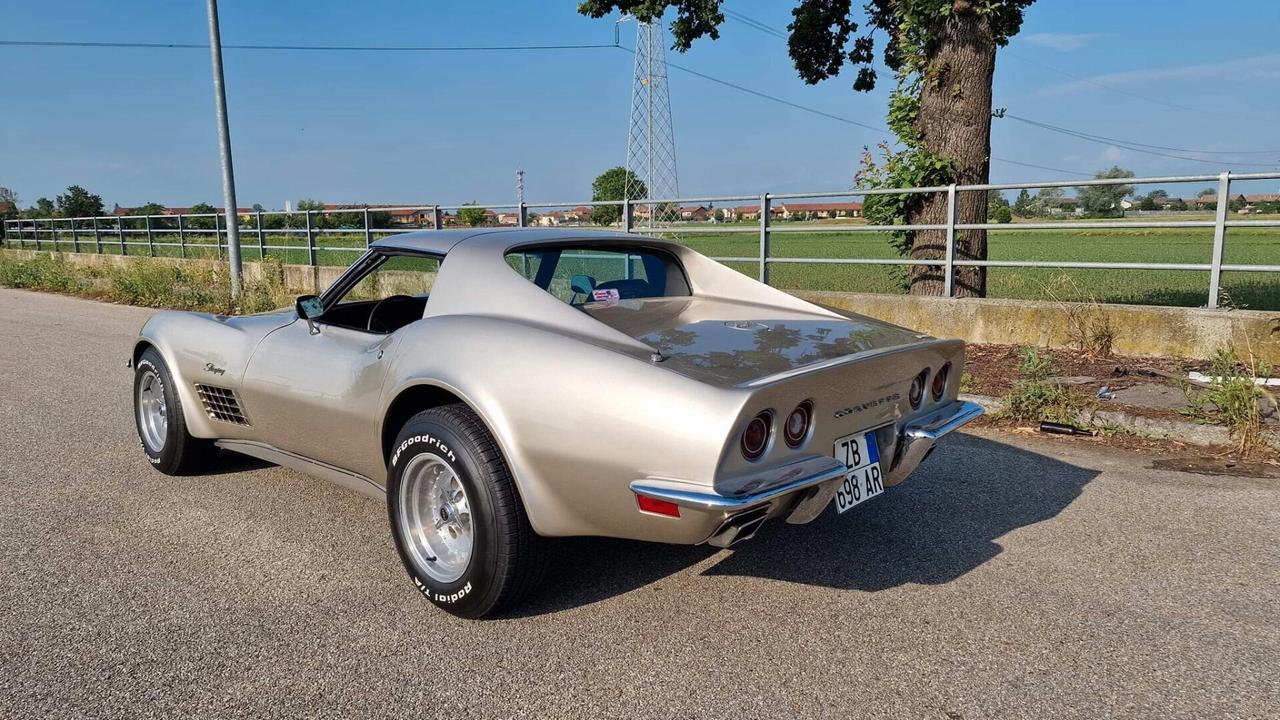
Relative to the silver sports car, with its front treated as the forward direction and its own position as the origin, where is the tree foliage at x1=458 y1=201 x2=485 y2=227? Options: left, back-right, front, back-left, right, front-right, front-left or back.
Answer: front-right

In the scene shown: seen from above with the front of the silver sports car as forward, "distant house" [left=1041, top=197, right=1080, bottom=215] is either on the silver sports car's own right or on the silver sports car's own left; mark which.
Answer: on the silver sports car's own right

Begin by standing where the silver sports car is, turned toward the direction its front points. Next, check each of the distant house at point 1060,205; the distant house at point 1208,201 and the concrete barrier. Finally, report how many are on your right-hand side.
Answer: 3

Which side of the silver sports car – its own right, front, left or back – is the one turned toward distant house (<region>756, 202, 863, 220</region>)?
right

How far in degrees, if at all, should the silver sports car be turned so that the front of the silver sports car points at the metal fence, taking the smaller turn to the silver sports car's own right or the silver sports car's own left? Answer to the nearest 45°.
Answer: approximately 45° to the silver sports car's own right

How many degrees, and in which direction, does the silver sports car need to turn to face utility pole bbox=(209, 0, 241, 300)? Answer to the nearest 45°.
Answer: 0° — it already faces it

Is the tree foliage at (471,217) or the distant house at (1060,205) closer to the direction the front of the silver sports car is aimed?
the tree foliage

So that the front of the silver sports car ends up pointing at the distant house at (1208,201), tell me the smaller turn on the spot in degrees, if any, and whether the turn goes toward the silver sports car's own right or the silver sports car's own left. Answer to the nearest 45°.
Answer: approximately 90° to the silver sports car's own right

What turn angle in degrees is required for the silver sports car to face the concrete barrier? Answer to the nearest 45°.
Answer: approximately 90° to its right

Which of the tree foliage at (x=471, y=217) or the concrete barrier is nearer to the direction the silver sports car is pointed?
the tree foliage

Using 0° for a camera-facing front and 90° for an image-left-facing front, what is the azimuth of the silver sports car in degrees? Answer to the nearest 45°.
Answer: approximately 135°
